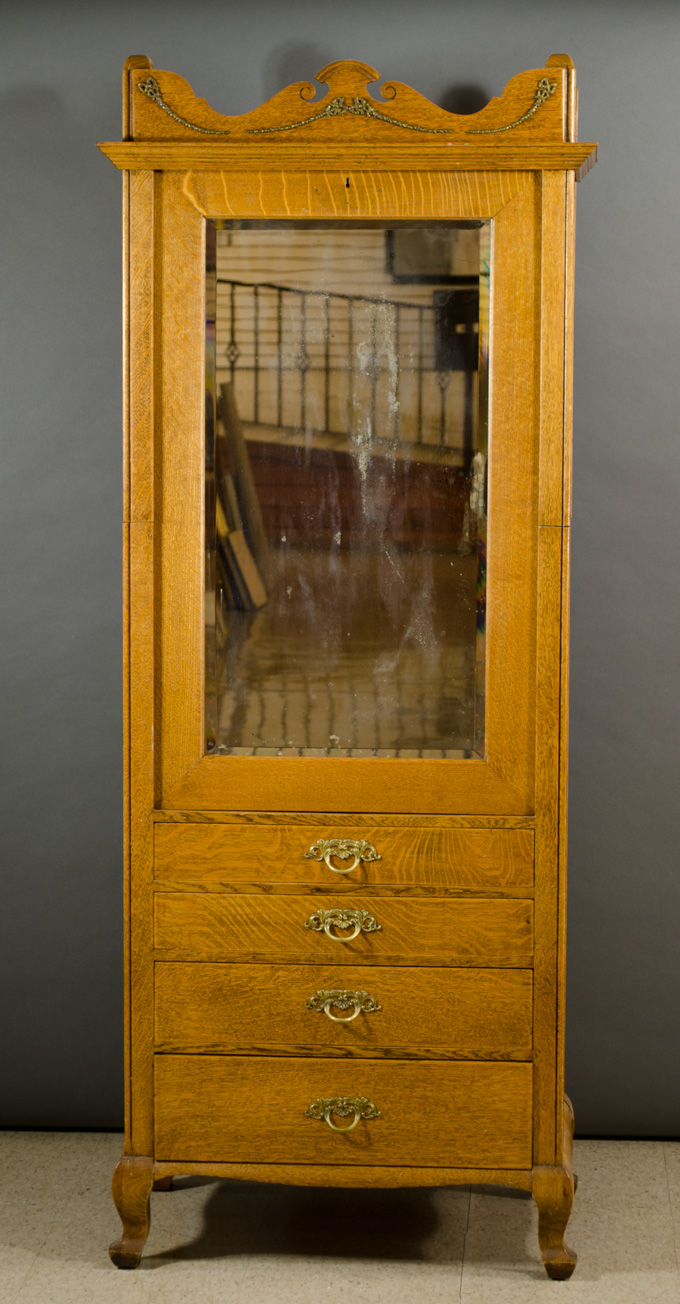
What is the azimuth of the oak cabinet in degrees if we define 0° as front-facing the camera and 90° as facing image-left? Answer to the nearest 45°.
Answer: approximately 0°
